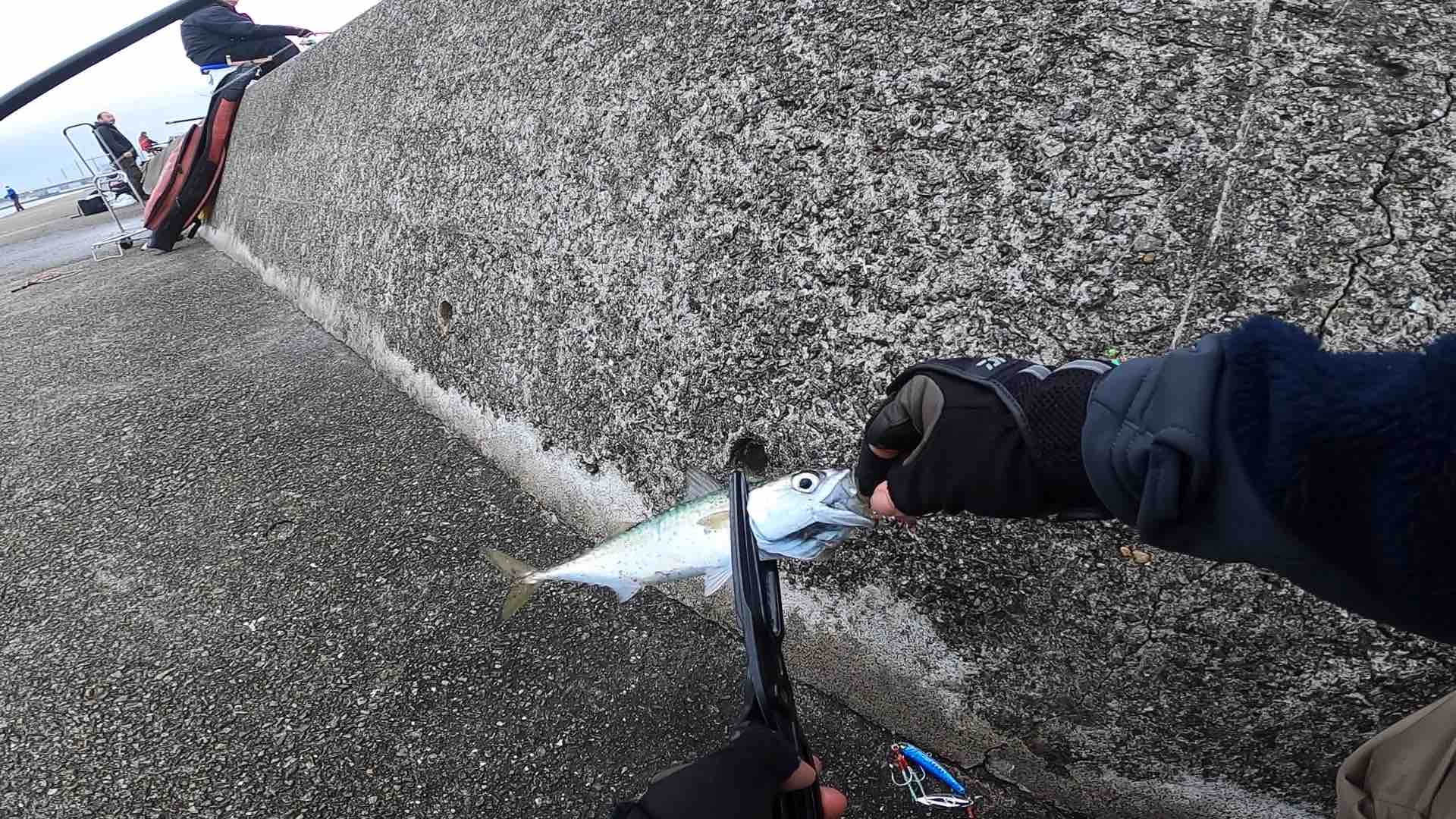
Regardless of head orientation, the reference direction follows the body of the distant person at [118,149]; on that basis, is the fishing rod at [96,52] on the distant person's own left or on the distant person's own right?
on the distant person's own right

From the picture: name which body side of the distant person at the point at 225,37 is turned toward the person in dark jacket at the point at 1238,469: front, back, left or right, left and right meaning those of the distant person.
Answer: right

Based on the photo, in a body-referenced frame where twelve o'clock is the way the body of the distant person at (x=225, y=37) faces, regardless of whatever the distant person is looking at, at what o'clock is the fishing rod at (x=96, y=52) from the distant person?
The fishing rod is roughly at 3 o'clock from the distant person.

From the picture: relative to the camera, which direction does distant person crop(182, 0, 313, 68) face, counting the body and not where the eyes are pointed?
to the viewer's right
